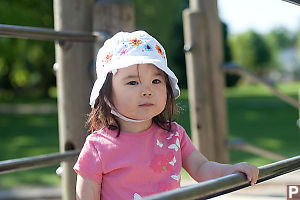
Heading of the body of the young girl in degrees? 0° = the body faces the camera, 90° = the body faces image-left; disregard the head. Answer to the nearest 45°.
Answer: approximately 315°
